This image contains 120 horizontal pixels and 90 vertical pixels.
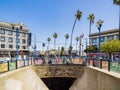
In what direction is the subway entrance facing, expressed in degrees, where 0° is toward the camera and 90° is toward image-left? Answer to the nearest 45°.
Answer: approximately 0°
